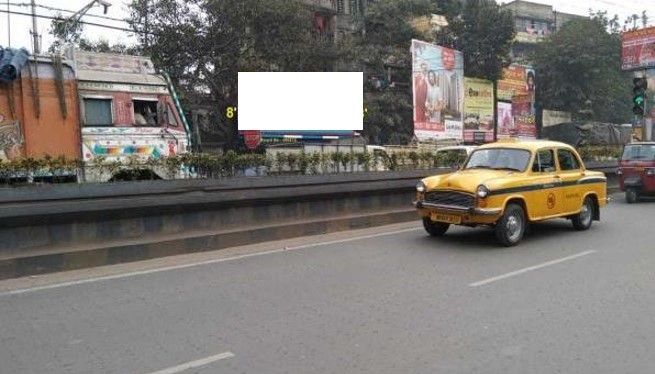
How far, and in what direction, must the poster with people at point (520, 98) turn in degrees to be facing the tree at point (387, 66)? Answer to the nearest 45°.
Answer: approximately 45° to its right

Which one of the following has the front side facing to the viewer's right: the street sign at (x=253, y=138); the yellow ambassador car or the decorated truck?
the decorated truck

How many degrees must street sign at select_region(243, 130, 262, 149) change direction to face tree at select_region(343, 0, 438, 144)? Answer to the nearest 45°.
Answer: approximately 135° to its left

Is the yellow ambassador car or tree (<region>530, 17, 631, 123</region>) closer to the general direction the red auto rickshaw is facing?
the yellow ambassador car

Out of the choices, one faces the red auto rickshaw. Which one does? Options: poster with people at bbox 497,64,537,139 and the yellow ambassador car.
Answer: the poster with people

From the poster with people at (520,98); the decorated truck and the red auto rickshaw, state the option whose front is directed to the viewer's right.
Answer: the decorated truck

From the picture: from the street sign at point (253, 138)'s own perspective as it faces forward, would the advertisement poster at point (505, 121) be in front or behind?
behind

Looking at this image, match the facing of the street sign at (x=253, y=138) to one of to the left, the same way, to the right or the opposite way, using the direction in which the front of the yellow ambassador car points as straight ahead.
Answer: to the left

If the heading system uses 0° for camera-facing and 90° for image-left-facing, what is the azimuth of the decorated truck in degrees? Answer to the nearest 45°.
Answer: approximately 270°

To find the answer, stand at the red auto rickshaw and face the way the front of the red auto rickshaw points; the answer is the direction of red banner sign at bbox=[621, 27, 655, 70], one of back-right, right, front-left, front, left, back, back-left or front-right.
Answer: back-right

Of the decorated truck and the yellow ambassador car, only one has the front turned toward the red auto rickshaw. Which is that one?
the decorated truck

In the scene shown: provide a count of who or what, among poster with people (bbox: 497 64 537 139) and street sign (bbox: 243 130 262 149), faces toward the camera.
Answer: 2

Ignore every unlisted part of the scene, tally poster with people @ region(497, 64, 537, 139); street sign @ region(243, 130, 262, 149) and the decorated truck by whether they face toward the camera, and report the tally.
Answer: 2
